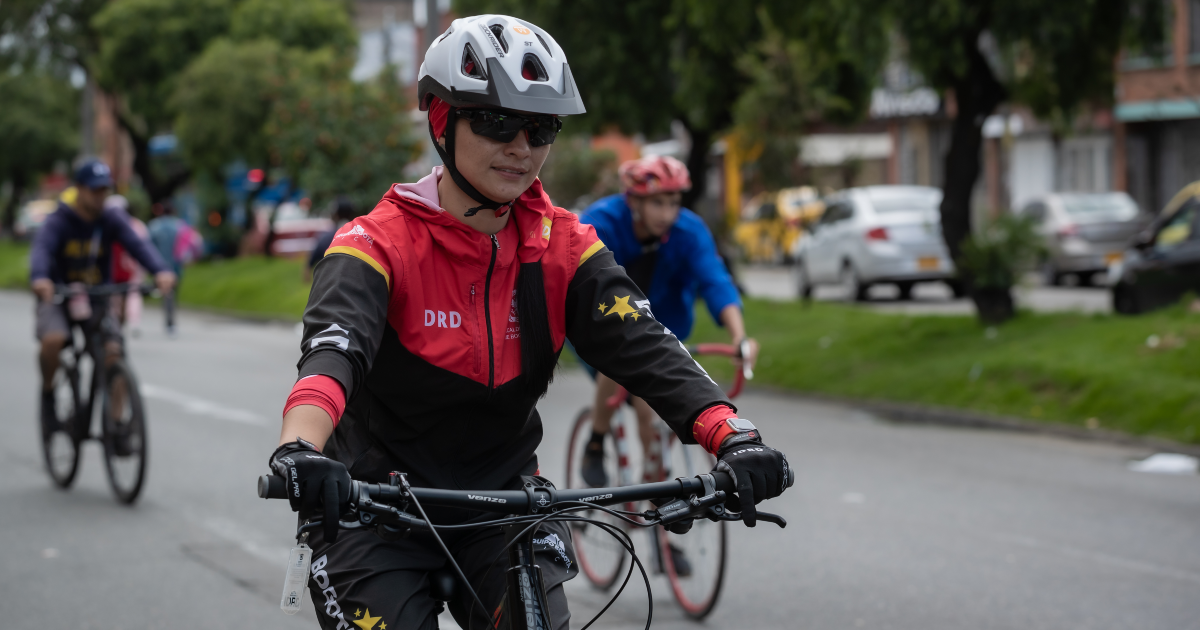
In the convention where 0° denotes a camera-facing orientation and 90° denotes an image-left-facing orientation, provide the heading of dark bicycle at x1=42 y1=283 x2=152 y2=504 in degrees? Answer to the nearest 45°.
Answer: approximately 315°

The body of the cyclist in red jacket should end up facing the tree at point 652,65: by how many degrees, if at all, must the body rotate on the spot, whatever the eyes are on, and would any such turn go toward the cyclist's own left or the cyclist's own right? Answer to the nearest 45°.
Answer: approximately 135° to the cyclist's own left

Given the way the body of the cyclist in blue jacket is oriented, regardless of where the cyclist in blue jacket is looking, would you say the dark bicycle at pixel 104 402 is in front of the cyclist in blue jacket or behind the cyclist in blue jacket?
behind

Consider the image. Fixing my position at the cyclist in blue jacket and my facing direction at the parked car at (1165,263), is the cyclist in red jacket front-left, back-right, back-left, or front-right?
back-right

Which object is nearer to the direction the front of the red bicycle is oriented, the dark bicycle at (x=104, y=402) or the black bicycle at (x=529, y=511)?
the black bicycle

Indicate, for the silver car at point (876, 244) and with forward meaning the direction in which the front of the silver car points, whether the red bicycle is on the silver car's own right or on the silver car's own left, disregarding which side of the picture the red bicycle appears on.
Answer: on the silver car's own left

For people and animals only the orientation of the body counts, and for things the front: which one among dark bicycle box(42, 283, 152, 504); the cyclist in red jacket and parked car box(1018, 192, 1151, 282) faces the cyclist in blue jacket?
the dark bicycle

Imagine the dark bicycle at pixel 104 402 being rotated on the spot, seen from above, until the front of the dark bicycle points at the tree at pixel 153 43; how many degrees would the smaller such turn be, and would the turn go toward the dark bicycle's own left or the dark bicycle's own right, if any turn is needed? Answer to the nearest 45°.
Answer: approximately 135° to the dark bicycle's own left

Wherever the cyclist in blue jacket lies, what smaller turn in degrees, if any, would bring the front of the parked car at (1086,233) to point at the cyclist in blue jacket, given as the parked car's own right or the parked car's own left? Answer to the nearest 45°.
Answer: approximately 135° to the parked car's own left

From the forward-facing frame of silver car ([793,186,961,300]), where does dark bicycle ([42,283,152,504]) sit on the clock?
The dark bicycle is roughly at 8 o'clock from the silver car.

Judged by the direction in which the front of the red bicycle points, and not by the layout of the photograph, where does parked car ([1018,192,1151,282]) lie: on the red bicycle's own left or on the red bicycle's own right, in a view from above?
on the red bicycle's own left

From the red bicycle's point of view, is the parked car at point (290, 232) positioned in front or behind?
behind

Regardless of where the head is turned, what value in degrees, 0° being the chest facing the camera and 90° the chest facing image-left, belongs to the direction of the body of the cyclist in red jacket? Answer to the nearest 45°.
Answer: approximately 315°
